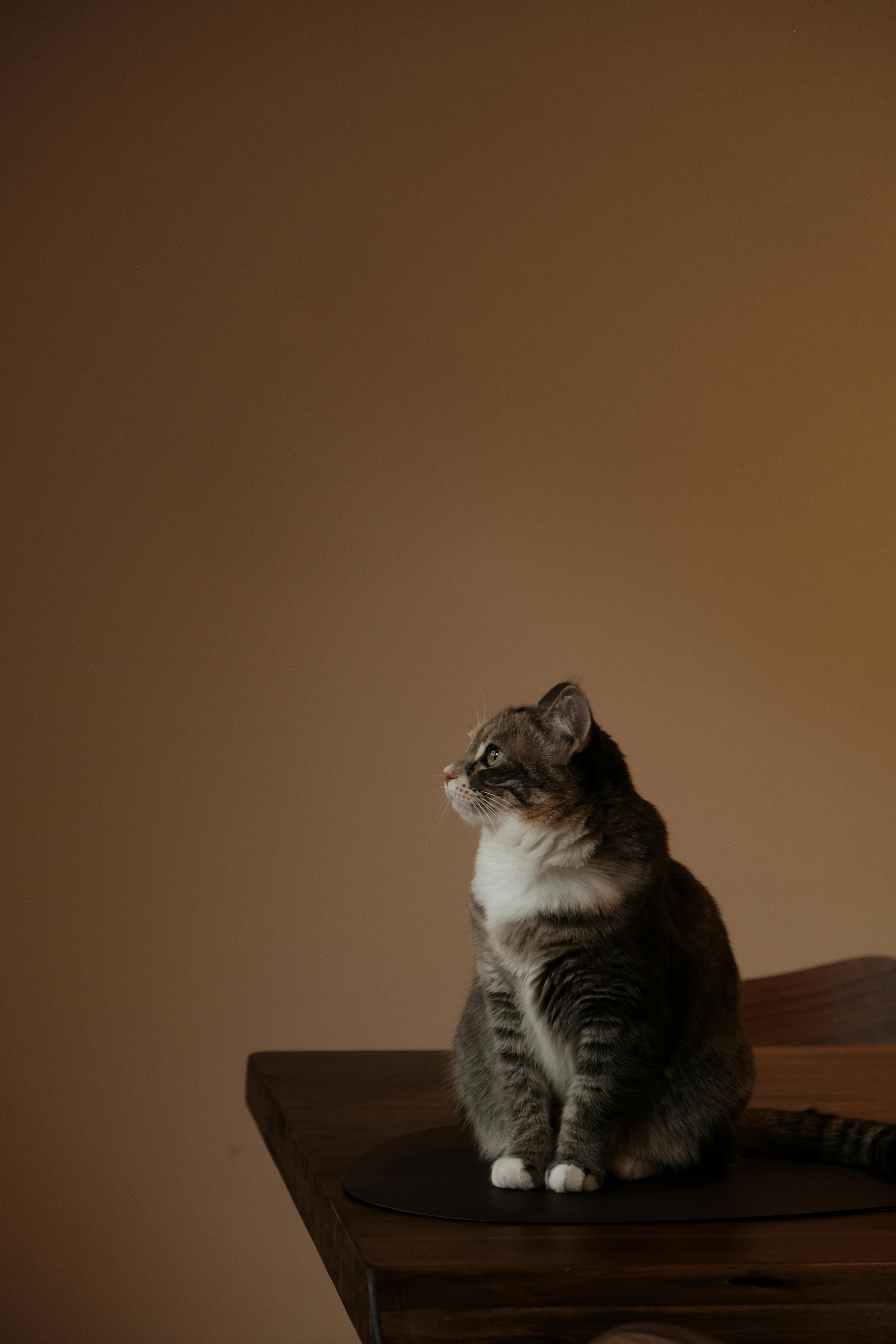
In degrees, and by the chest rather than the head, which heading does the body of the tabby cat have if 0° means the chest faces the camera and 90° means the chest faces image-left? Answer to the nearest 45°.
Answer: approximately 45°
